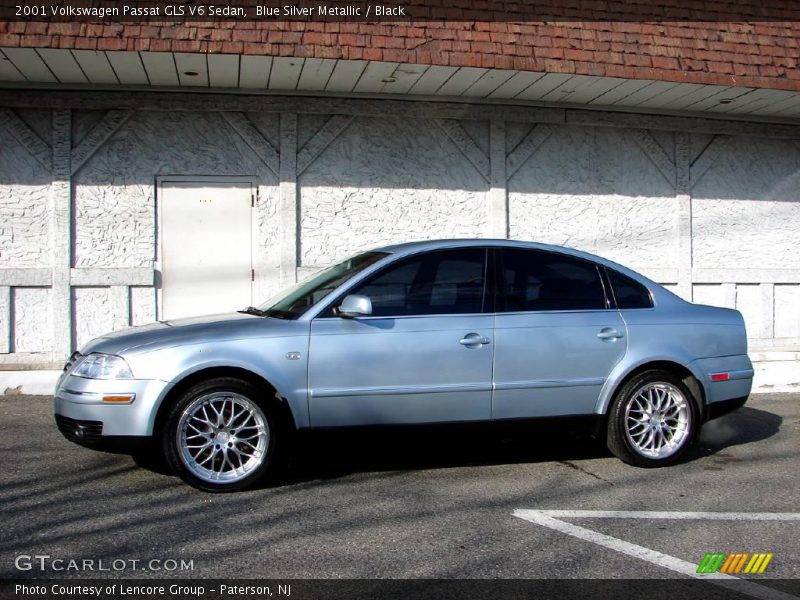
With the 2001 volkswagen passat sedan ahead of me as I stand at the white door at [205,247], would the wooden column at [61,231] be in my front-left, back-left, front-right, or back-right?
back-right

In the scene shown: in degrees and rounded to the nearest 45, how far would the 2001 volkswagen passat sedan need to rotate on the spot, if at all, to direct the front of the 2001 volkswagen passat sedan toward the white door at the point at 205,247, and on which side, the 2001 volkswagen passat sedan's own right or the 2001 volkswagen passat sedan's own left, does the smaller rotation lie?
approximately 45° to the 2001 volkswagen passat sedan's own right

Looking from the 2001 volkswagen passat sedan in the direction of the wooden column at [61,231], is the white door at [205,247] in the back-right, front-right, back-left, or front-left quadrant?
front-right

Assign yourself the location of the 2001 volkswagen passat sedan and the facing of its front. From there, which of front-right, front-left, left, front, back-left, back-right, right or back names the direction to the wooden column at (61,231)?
front-right

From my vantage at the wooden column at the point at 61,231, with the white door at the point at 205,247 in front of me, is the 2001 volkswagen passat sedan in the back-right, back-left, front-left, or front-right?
front-right

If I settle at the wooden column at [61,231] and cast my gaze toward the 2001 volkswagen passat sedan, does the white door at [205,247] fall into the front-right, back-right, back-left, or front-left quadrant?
front-left

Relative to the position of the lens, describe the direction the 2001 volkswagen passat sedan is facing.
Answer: facing to the left of the viewer

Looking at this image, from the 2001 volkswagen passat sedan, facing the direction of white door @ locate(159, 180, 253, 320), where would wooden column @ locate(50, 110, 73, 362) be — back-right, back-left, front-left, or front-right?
front-left
